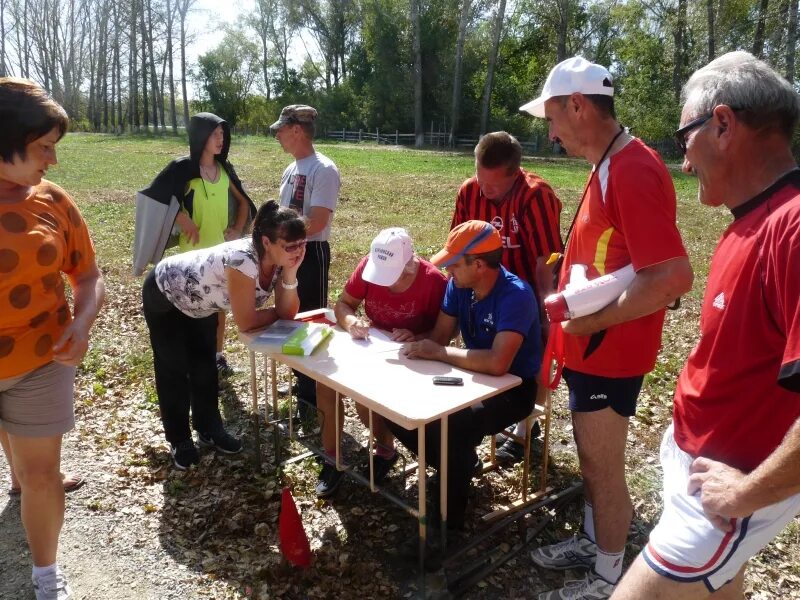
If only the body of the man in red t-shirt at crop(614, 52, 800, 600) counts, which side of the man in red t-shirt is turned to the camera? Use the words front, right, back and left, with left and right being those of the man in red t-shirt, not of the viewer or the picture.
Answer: left

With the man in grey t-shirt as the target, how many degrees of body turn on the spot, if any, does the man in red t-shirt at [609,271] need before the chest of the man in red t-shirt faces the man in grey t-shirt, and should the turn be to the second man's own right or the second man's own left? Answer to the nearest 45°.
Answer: approximately 45° to the second man's own right

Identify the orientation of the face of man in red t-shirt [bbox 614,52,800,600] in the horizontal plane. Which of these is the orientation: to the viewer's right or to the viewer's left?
to the viewer's left

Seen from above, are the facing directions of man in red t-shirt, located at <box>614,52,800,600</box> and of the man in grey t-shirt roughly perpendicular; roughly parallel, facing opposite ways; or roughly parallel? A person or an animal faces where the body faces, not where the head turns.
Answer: roughly perpendicular

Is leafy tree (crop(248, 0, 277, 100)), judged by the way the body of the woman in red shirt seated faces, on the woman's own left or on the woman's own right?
on the woman's own right

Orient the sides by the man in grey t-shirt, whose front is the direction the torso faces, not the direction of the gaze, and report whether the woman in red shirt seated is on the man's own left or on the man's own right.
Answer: on the man's own left

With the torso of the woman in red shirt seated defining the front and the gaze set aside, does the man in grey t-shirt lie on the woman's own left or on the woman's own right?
on the woman's own right

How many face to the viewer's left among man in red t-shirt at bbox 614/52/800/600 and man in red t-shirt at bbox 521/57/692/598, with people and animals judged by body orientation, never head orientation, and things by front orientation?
2

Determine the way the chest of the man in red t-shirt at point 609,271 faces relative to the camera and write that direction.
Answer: to the viewer's left

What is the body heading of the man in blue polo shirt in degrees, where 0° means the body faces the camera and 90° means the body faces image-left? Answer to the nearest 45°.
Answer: approximately 45°

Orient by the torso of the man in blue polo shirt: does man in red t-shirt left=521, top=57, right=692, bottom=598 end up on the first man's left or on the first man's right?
on the first man's left

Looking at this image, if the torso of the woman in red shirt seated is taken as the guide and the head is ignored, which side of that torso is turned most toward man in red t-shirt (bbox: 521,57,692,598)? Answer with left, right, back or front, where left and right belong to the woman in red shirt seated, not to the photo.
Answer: left

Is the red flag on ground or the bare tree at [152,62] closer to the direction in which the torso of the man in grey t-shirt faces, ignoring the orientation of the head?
the red flag on ground
